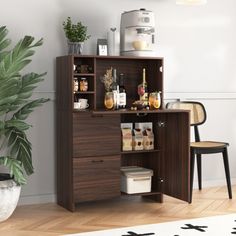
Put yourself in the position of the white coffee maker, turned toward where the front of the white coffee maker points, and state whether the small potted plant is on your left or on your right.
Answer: on your right

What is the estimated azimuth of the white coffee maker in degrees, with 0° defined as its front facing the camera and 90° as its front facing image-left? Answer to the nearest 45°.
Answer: approximately 315°

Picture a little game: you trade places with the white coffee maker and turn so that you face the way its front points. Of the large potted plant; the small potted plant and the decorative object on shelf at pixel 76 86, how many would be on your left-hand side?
0

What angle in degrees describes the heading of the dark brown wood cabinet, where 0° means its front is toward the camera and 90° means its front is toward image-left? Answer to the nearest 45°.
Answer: approximately 315°

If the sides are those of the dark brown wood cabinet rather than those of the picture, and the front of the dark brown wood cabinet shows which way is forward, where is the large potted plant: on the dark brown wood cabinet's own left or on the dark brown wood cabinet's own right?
on the dark brown wood cabinet's own right
